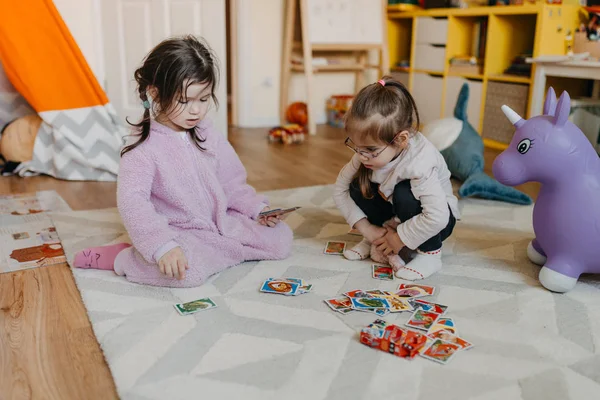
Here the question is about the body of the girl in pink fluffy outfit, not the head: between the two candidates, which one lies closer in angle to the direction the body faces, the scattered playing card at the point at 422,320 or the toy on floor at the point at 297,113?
the scattered playing card

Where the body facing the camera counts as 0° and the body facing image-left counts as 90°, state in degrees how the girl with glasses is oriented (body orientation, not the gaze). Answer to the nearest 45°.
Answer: approximately 45°

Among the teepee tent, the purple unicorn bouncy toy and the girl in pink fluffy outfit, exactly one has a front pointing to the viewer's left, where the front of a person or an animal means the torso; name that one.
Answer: the purple unicorn bouncy toy

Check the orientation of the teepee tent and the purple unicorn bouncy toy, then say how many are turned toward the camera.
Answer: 1

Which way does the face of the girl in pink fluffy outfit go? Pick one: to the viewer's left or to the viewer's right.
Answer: to the viewer's right

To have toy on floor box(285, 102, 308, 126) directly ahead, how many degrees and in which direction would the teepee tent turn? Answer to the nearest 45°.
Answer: approximately 135° to its left

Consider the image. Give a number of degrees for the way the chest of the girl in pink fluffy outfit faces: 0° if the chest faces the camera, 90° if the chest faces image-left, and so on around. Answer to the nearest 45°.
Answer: approximately 315°

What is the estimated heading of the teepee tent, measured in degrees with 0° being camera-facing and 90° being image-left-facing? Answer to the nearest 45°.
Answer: approximately 0°

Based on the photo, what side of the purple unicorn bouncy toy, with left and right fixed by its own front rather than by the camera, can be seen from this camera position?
left
